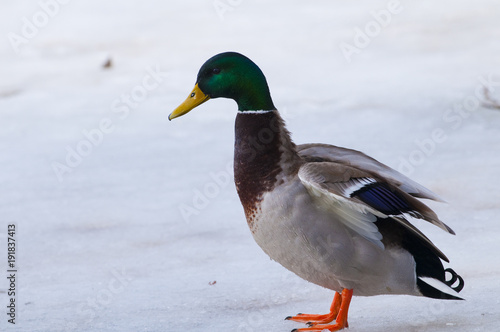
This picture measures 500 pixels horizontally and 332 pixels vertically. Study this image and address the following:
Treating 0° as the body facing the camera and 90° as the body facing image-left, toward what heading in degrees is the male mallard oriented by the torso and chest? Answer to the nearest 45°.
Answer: approximately 90°
